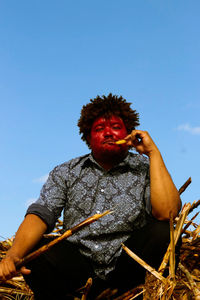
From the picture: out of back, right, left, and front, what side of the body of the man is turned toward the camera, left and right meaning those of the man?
front

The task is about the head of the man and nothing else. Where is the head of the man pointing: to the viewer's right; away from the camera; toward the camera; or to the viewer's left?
toward the camera
